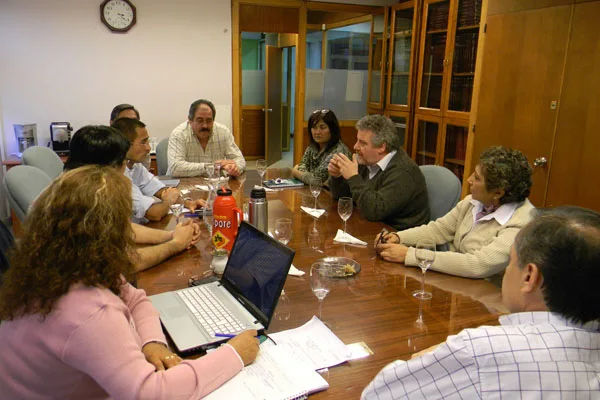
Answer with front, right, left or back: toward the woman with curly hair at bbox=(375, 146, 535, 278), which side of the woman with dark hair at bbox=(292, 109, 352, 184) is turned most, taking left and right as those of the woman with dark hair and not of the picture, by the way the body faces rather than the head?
left

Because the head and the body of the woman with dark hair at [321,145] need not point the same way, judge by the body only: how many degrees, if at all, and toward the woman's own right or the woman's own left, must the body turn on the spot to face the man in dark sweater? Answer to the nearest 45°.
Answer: approximately 45° to the woman's own left

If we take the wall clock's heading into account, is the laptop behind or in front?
in front

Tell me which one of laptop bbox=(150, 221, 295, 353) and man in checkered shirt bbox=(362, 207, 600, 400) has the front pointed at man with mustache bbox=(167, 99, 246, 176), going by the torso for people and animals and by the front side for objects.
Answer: the man in checkered shirt

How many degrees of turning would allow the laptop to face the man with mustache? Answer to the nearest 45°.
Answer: approximately 135° to its right

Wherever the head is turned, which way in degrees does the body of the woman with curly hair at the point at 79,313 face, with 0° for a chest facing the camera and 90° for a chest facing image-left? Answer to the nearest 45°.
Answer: approximately 225°

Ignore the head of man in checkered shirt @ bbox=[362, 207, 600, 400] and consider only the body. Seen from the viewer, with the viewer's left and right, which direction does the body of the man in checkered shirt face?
facing away from the viewer and to the left of the viewer

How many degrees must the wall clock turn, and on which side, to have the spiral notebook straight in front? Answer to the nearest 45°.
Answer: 0° — it already faces it

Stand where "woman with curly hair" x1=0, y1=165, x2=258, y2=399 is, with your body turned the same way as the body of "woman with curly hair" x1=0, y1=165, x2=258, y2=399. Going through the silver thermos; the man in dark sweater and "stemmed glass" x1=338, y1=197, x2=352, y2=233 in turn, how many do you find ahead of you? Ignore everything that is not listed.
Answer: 3

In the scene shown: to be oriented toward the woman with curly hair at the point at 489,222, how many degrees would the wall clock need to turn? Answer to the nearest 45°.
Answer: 0° — it already faces them

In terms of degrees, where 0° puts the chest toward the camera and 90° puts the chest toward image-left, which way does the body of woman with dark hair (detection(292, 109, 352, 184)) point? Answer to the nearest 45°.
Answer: approximately 45°

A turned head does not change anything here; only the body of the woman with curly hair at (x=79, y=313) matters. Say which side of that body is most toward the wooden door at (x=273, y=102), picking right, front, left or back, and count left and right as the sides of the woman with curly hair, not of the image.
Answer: front

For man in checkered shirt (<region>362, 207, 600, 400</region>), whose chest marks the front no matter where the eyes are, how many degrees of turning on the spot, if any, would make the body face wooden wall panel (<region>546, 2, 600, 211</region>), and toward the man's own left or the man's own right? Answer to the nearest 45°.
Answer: approximately 45° to the man's own right

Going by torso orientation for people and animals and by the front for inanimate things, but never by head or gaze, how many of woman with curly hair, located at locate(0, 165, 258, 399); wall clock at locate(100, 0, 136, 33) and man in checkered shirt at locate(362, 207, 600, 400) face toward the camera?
1

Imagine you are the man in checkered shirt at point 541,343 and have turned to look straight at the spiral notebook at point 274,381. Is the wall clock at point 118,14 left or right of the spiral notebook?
right
